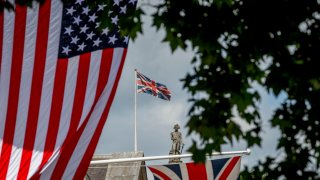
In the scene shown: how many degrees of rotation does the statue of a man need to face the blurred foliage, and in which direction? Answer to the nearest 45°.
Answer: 0° — it already faces it

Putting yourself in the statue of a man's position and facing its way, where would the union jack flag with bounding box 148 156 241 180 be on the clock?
The union jack flag is roughly at 12 o'clock from the statue of a man.

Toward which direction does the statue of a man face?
toward the camera

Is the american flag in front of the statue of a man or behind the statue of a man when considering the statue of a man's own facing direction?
in front
